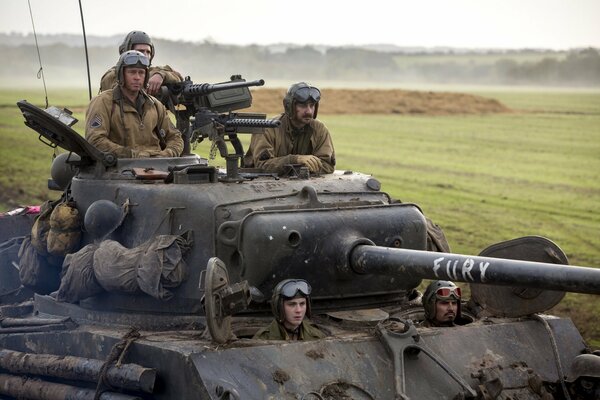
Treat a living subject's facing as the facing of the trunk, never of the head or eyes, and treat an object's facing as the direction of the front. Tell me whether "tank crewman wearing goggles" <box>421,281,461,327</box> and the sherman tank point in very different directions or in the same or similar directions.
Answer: same or similar directions

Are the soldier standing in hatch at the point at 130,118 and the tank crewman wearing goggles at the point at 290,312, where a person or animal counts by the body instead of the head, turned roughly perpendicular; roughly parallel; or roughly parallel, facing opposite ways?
roughly parallel

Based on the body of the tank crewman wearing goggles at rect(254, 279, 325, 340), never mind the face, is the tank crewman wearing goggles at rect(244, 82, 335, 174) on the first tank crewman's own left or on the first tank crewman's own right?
on the first tank crewman's own left

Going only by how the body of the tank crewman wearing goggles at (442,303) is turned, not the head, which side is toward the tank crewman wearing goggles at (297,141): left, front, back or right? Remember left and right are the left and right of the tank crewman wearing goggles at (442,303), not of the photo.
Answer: back

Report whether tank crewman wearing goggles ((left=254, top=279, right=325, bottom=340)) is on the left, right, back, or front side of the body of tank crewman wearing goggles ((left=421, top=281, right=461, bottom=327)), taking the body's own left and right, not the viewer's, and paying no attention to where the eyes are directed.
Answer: right

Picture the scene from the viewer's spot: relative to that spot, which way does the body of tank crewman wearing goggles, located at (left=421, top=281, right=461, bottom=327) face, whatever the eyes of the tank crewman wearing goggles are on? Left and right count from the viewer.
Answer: facing the viewer and to the right of the viewer

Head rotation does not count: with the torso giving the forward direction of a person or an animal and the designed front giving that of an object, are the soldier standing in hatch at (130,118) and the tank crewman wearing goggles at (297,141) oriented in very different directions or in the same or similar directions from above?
same or similar directions

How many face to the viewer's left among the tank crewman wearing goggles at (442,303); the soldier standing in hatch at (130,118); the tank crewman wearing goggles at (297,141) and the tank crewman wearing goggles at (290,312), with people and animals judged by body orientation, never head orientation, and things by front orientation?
0

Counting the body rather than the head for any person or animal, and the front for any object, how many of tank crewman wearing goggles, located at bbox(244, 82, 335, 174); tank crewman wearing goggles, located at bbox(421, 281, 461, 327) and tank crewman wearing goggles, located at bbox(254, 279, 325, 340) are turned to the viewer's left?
0

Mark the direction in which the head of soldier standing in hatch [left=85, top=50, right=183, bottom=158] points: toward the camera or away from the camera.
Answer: toward the camera
